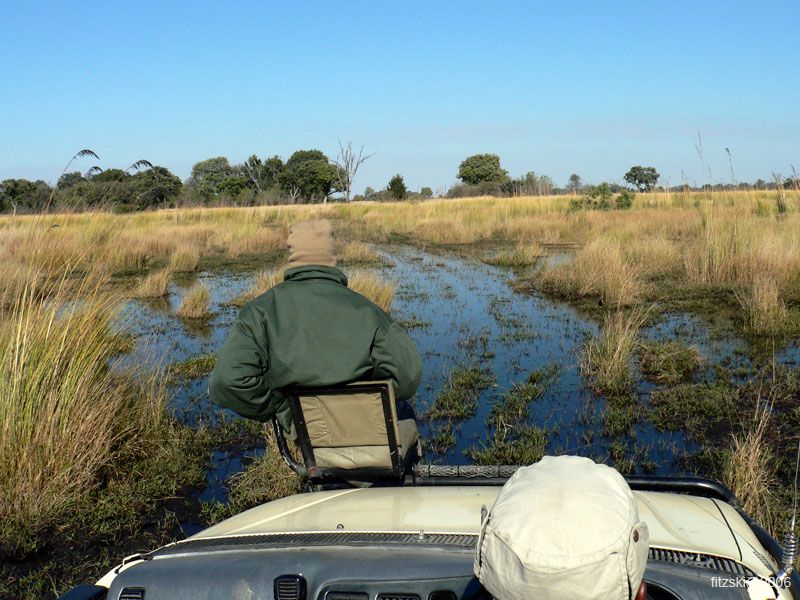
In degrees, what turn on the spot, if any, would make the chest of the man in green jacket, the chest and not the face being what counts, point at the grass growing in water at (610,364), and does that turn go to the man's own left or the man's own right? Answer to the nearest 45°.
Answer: approximately 45° to the man's own right

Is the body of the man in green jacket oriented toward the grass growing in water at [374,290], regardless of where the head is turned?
yes

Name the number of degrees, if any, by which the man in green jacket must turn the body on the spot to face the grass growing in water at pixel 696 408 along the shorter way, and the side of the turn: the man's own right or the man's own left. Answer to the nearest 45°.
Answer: approximately 45° to the man's own right

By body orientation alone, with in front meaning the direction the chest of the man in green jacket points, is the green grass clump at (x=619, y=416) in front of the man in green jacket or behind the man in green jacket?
in front

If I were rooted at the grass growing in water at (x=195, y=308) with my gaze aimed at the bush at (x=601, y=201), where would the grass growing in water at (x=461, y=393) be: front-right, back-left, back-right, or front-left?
back-right

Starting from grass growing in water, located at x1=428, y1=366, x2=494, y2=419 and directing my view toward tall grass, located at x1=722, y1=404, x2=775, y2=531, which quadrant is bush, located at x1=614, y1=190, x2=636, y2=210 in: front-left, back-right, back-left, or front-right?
back-left

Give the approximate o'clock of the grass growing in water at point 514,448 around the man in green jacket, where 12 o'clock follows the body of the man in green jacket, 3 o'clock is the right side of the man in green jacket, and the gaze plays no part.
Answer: The grass growing in water is roughly at 1 o'clock from the man in green jacket.

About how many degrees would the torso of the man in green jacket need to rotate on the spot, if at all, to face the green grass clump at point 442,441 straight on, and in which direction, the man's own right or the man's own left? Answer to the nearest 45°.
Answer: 0° — they already face it

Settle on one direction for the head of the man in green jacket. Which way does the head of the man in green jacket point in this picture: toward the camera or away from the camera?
away from the camera

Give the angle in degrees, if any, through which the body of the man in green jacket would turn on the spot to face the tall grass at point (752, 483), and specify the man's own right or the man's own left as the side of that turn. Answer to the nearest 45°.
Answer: approximately 90° to the man's own right

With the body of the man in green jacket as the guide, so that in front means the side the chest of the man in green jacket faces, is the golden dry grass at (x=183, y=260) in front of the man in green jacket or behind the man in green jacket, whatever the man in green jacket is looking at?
in front

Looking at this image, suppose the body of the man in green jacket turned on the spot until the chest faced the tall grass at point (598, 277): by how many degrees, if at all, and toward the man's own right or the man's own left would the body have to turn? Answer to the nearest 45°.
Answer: approximately 45° to the man's own right

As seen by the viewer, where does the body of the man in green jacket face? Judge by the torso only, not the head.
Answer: away from the camera

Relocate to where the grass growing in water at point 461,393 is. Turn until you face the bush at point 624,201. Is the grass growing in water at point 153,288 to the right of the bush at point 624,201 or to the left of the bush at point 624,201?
left

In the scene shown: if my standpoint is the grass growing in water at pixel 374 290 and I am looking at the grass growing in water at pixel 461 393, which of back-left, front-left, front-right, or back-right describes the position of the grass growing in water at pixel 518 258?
back-left
